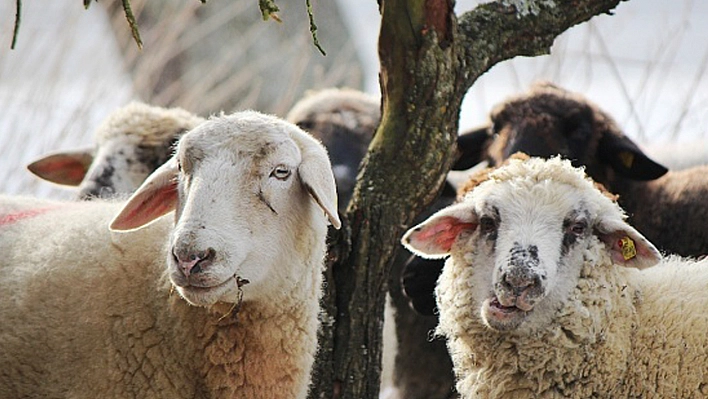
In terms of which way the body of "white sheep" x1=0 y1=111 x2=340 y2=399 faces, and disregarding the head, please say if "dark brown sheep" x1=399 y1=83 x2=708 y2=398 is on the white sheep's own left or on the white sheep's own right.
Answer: on the white sheep's own left

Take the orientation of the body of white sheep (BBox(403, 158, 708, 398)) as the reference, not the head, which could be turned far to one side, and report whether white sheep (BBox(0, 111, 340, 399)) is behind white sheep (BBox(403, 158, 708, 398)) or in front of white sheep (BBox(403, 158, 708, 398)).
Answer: in front

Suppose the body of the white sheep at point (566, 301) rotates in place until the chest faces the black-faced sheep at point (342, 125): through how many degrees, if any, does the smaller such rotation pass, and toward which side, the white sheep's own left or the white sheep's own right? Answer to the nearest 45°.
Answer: approximately 90° to the white sheep's own right

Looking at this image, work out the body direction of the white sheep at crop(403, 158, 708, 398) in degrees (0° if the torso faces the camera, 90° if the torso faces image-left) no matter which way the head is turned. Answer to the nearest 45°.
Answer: approximately 45°

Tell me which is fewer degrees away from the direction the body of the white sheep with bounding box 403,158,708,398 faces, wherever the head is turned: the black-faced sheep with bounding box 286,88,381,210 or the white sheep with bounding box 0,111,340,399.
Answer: the white sheep

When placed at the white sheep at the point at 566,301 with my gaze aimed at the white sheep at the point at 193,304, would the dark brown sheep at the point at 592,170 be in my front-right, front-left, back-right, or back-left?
back-right

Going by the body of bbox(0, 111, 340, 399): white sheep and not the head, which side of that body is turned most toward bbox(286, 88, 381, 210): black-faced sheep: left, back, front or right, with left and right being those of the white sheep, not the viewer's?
left

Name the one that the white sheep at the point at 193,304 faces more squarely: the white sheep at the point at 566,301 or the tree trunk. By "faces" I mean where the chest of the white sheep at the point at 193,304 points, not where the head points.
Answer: the white sheep

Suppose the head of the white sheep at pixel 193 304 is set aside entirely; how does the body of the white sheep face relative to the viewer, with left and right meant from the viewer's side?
facing the viewer and to the right of the viewer

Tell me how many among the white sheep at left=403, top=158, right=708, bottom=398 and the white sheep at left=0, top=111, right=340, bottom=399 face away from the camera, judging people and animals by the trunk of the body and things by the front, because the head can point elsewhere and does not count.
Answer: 0
